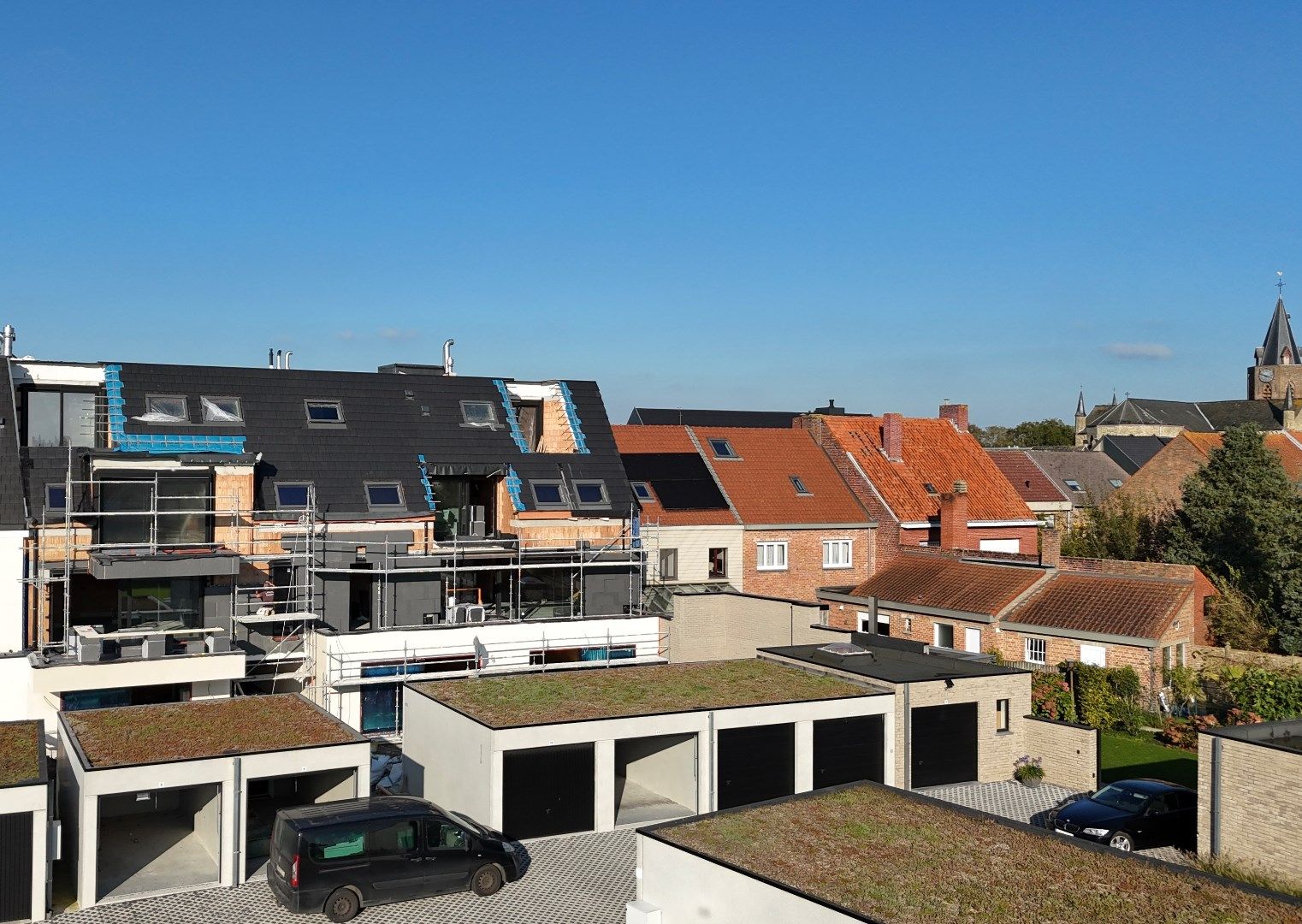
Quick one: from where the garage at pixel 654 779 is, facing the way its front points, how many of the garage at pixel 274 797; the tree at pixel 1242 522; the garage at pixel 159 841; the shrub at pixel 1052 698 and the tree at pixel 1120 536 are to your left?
3

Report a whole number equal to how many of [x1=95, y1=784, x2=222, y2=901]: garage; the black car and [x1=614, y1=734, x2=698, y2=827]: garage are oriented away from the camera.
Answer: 0

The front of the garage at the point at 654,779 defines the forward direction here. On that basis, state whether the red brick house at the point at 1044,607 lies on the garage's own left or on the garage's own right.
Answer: on the garage's own left

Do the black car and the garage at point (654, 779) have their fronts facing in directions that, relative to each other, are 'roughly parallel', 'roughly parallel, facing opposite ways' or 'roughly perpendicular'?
roughly perpendicular

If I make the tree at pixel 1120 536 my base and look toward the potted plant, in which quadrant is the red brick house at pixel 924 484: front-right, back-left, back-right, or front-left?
front-right

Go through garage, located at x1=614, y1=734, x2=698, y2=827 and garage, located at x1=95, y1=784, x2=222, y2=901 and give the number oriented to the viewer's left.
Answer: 0

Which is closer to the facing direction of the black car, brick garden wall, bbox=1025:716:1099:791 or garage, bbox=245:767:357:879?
the garage

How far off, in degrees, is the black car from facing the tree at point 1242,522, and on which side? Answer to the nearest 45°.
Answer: approximately 135° to its right

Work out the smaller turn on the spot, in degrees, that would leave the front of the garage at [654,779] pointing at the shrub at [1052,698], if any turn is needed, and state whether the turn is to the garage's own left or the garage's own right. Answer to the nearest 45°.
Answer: approximately 90° to the garage's own left

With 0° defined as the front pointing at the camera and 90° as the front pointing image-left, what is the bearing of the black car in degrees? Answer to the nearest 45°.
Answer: approximately 45°

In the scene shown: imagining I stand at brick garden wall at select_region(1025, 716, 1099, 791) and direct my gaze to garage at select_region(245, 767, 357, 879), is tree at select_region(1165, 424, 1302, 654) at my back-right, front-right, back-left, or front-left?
back-right

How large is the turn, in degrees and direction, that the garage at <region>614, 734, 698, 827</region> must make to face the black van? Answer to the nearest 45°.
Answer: approximately 90° to its right

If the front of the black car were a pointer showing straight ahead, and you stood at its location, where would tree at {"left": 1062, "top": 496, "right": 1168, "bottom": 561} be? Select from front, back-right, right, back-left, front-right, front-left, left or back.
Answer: back-right

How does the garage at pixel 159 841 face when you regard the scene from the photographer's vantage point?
facing the viewer and to the right of the viewer
